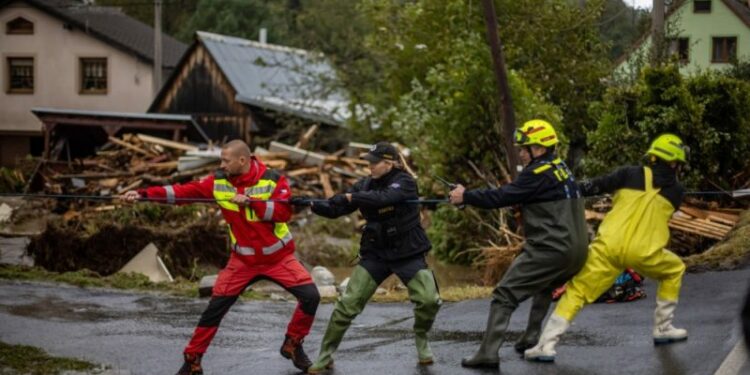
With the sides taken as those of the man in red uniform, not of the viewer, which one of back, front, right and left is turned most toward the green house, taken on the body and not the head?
back

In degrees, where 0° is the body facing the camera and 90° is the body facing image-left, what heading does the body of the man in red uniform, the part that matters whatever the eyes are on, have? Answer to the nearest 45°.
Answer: approximately 45°

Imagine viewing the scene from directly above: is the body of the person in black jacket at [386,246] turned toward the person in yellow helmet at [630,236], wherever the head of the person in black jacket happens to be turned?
no

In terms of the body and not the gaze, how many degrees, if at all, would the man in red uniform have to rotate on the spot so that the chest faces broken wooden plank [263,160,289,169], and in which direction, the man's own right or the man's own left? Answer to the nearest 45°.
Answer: approximately 135° to the man's own right

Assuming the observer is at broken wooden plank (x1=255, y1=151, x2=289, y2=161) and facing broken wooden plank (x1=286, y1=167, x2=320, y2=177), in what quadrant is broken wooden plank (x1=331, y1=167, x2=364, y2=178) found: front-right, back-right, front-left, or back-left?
front-left

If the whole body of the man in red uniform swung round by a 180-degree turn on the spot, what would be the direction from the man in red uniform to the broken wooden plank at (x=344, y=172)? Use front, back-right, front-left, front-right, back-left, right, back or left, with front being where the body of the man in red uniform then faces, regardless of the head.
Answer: front-left

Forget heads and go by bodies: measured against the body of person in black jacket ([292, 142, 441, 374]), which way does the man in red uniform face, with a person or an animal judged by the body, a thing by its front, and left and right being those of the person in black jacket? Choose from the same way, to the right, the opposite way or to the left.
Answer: the same way

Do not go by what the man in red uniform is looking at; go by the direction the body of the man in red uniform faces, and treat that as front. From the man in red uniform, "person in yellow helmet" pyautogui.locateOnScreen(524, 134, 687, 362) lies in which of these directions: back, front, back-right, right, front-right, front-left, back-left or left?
back-left

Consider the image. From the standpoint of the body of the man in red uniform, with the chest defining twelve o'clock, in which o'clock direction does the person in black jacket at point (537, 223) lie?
The person in black jacket is roughly at 8 o'clock from the man in red uniform.

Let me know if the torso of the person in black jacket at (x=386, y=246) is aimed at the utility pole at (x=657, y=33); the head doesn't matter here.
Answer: no

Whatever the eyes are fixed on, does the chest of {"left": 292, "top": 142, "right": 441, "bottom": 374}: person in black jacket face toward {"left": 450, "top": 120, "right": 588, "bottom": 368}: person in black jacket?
no

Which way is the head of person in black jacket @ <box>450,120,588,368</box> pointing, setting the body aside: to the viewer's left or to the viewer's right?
to the viewer's left

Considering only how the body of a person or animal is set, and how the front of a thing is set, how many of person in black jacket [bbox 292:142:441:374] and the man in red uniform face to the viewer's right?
0

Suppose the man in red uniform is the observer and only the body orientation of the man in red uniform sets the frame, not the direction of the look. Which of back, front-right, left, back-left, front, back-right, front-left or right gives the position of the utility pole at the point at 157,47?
back-right

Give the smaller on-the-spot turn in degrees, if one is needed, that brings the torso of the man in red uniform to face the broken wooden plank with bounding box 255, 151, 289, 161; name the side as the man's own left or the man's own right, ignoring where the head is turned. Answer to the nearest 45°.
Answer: approximately 135° to the man's own right
